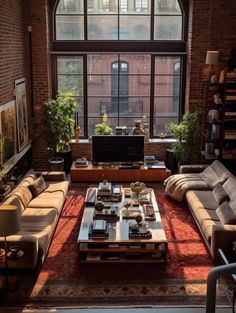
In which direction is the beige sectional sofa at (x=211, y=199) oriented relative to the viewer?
to the viewer's left

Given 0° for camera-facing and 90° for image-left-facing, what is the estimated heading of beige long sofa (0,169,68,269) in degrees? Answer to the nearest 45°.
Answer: approximately 270°

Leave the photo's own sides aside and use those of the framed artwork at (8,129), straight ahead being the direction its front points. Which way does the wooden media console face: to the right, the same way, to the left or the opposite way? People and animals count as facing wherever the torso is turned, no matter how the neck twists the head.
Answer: to the right

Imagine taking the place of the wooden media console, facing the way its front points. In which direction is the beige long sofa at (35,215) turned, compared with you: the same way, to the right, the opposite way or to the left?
to the left

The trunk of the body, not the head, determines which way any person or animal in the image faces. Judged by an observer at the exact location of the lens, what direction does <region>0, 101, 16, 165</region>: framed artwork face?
facing to the right of the viewer

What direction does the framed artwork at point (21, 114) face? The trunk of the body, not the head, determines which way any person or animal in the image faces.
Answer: to the viewer's right

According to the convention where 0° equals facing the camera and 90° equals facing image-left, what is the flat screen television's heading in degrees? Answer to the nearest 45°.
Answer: approximately 0°

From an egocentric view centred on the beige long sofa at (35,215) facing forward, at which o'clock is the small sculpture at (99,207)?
The small sculpture is roughly at 12 o'clock from the beige long sofa.

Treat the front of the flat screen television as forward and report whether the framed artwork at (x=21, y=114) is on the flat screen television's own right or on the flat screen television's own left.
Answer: on the flat screen television's own right

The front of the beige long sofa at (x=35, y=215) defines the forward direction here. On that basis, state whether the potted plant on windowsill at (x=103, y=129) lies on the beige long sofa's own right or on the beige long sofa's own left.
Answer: on the beige long sofa's own left

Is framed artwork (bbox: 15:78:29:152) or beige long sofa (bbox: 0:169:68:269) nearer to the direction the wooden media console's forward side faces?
the beige long sofa
